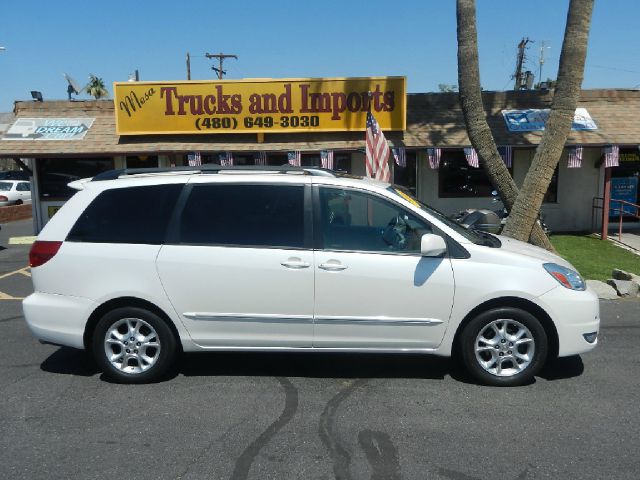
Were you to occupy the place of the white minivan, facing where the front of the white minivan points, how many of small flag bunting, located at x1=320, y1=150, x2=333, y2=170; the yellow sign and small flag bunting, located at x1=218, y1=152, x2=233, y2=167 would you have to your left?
3

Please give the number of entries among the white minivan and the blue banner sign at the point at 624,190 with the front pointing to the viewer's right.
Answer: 1

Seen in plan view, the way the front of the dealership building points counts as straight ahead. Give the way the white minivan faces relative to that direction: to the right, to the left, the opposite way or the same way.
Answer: to the left

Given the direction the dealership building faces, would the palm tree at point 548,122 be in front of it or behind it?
in front

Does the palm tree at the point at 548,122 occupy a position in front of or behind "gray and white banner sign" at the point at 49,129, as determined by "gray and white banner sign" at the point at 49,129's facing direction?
in front

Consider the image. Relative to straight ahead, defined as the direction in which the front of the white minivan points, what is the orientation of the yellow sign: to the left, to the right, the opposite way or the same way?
to the right

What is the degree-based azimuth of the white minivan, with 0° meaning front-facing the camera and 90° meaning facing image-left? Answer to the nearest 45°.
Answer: approximately 270°

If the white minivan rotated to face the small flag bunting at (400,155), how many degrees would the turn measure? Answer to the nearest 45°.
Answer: approximately 90° to its left

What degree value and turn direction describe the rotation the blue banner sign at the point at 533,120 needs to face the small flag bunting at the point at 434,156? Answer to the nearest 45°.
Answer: approximately 45° to its right

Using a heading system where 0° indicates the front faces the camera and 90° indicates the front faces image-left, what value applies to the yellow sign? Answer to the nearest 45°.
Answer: approximately 0°
